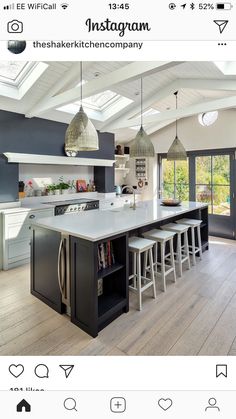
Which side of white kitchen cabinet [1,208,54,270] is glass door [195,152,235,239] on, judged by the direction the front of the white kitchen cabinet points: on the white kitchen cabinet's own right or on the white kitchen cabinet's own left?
on the white kitchen cabinet's own left
